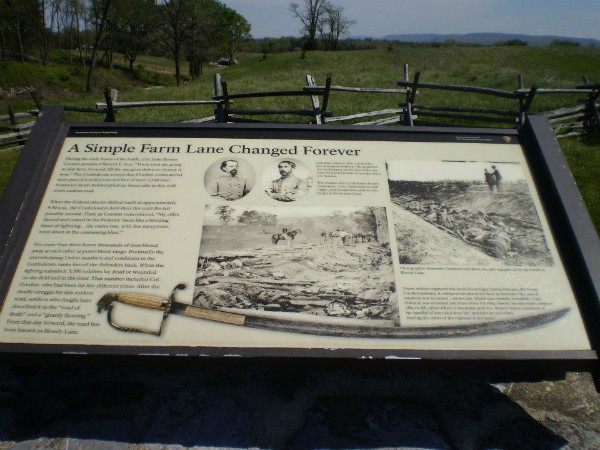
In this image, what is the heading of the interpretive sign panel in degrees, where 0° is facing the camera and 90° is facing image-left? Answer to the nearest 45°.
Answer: approximately 0°
